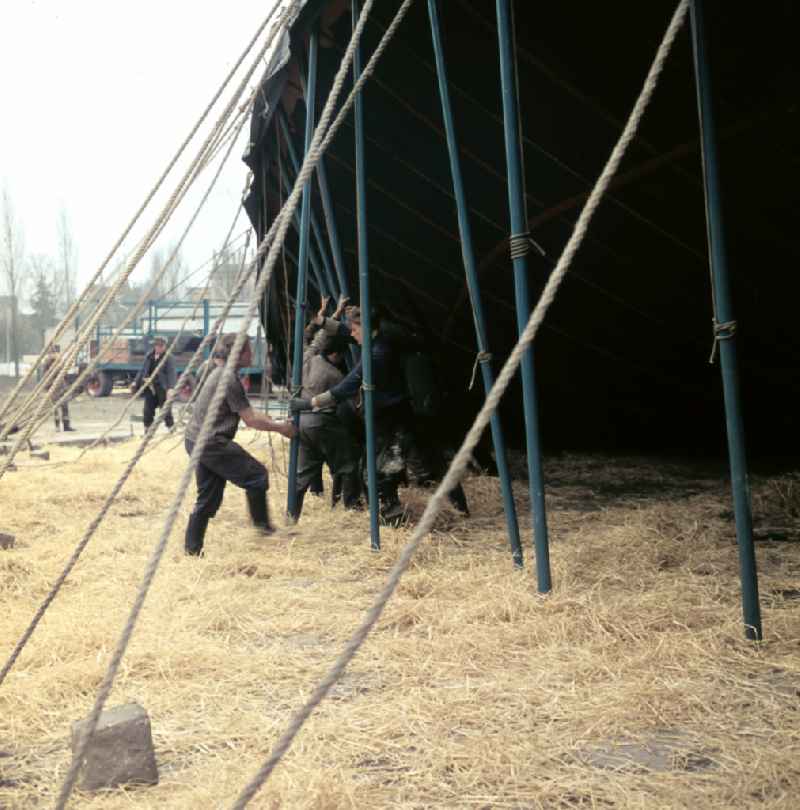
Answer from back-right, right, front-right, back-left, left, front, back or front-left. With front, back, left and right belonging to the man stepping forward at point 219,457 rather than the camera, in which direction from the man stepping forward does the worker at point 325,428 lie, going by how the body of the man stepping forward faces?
front-left

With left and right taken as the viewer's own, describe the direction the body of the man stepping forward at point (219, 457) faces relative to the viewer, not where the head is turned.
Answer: facing to the right of the viewer

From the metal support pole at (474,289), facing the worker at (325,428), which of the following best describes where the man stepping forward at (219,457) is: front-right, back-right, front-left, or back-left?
front-left

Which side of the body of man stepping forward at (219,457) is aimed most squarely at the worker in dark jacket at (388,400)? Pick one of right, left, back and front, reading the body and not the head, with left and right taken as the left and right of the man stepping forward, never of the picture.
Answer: front

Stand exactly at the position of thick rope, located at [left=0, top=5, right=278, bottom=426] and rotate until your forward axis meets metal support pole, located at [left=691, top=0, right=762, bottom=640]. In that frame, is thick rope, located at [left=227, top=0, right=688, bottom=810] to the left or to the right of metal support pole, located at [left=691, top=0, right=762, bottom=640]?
right

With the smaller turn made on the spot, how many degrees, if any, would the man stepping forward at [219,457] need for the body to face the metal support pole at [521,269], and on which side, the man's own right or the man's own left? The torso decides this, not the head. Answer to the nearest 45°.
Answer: approximately 45° to the man's own right

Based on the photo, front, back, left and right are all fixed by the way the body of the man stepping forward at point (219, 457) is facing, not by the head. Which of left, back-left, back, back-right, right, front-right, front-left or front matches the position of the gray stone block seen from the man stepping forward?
right

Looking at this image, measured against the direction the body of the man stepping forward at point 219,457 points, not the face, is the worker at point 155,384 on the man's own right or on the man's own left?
on the man's own left

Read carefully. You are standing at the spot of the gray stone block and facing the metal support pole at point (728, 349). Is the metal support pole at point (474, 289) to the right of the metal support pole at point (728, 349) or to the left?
left

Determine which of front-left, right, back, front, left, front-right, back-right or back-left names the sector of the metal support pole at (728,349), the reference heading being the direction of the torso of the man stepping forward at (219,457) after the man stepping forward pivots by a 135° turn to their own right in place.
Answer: left

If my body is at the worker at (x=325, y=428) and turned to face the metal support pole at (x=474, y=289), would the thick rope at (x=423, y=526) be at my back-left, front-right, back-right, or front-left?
front-right
